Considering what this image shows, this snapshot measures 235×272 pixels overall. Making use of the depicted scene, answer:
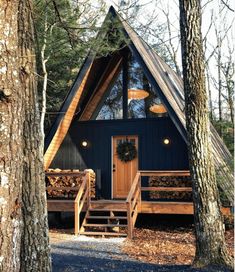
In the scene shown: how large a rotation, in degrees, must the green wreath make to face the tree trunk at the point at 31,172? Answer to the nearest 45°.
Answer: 0° — it already faces it

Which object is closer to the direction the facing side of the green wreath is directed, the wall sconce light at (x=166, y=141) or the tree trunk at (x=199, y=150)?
the tree trunk

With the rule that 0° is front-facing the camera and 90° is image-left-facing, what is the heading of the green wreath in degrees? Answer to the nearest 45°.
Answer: approximately 0°

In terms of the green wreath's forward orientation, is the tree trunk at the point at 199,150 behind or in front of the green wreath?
in front
